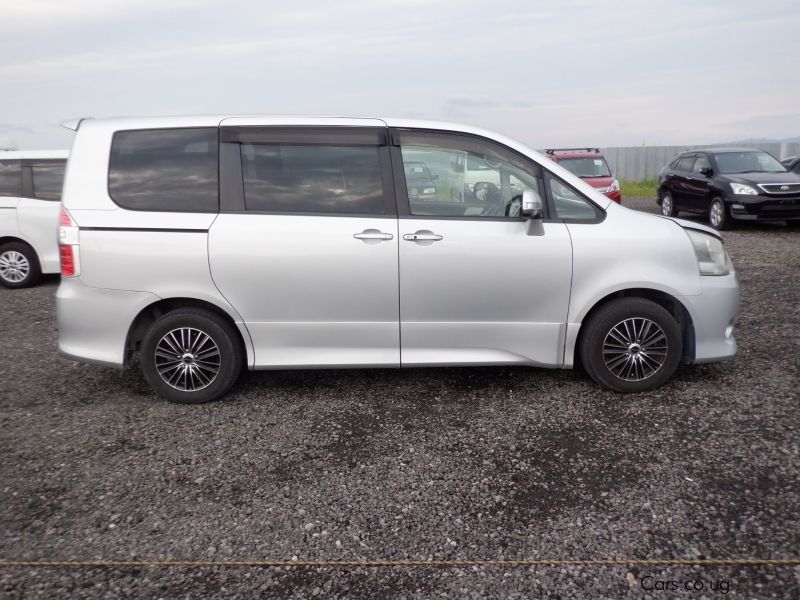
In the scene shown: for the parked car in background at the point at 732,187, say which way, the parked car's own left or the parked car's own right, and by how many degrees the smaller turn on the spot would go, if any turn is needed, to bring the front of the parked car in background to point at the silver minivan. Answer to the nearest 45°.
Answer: approximately 45° to the parked car's own right

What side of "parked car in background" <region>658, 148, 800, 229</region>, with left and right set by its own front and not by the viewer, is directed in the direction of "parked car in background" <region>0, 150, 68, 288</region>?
right

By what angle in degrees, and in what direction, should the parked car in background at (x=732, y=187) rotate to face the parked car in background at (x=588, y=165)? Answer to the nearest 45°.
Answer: approximately 180°

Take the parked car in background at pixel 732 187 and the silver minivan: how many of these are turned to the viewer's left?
0

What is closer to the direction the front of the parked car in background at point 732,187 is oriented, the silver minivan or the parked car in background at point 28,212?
the silver minivan

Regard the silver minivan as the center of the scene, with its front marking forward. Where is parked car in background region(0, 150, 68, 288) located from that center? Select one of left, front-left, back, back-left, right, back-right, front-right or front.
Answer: back-left

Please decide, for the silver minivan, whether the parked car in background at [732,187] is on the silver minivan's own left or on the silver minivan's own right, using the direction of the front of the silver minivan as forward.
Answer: on the silver minivan's own left

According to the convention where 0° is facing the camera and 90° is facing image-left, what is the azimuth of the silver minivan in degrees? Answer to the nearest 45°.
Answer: approximately 270°

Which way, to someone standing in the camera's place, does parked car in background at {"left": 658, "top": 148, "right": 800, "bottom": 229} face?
facing the viewer and to the right of the viewer
